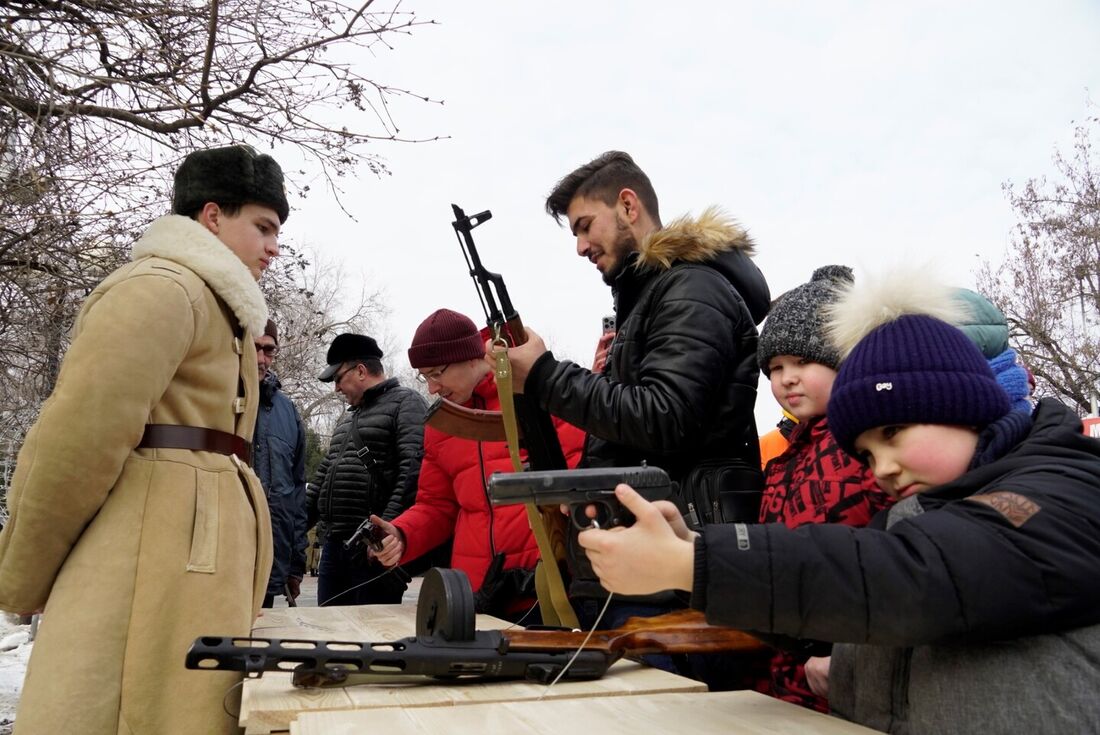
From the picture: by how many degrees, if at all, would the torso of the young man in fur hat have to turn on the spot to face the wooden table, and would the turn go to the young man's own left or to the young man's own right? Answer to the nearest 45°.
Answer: approximately 45° to the young man's own right

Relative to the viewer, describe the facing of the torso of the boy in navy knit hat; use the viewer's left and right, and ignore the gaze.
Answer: facing to the left of the viewer

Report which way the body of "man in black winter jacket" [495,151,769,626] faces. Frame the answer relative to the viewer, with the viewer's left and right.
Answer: facing to the left of the viewer

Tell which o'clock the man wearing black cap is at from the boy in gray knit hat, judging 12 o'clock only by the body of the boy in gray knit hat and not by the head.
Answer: The man wearing black cap is roughly at 3 o'clock from the boy in gray knit hat.

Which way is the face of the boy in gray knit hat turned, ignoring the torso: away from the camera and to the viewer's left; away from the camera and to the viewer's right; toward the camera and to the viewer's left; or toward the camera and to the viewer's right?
toward the camera and to the viewer's left

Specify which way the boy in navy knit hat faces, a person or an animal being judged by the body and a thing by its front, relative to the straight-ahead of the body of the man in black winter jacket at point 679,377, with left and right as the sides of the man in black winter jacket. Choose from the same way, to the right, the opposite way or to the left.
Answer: the same way

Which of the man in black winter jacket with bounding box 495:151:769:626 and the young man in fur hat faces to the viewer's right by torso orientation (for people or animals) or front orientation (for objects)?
the young man in fur hat

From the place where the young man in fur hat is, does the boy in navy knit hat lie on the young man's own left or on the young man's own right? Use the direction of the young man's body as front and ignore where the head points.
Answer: on the young man's own right

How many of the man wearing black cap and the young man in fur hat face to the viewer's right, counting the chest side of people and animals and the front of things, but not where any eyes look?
1

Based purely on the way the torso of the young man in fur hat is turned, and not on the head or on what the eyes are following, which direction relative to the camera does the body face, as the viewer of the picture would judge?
to the viewer's right

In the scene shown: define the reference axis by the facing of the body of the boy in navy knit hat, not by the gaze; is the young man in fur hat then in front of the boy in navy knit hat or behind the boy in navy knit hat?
in front

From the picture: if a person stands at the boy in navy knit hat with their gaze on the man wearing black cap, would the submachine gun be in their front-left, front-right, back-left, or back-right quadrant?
front-left

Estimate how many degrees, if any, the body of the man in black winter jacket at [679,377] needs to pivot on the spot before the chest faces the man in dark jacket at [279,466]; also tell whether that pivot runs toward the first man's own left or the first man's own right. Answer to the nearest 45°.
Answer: approximately 45° to the first man's own right

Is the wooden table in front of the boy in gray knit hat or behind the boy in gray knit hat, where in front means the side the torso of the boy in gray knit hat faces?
in front

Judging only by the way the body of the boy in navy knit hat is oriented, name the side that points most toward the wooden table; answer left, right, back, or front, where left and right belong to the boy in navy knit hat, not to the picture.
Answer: front

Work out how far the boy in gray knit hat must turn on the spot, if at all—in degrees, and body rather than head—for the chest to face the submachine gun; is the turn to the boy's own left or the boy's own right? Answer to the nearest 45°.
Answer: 0° — they already face it
